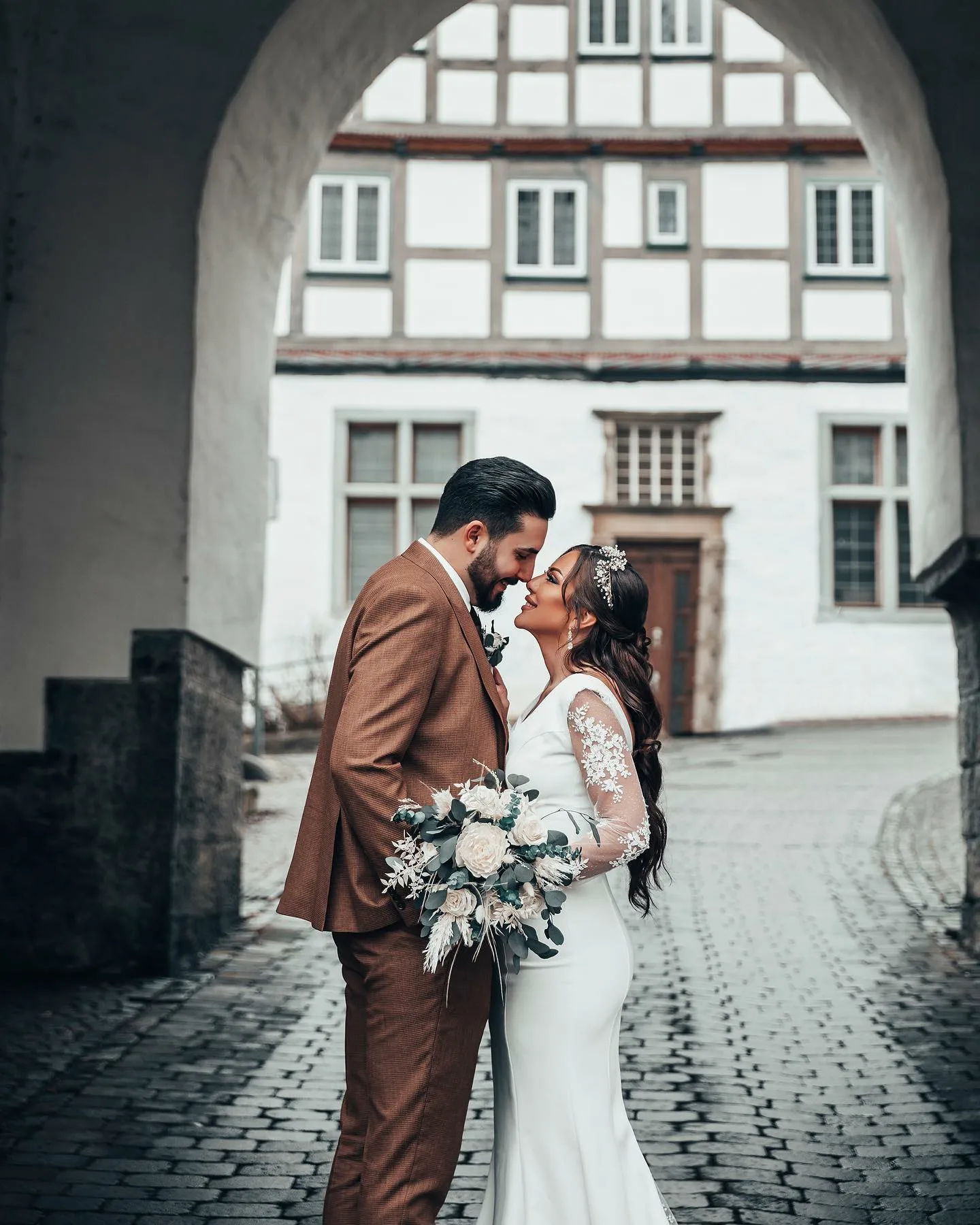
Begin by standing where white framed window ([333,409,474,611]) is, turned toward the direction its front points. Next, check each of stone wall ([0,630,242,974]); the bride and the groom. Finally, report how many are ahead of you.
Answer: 3

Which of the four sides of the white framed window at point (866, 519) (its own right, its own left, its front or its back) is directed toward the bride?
front

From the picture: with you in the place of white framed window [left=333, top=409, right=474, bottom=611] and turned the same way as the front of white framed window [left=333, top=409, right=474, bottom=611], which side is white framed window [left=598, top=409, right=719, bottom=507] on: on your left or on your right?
on your left

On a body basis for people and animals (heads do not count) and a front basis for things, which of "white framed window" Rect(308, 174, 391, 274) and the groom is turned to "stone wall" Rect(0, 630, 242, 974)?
the white framed window

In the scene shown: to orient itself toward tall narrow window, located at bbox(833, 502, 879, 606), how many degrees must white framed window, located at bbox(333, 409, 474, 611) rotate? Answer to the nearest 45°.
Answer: approximately 90° to its left

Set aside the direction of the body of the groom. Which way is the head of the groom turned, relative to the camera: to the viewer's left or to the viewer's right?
to the viewer's right

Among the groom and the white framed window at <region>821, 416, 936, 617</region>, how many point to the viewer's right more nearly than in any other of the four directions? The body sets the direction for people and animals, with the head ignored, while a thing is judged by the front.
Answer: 1

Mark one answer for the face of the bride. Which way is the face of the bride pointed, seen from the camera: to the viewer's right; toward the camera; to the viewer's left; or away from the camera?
to the viewer's left

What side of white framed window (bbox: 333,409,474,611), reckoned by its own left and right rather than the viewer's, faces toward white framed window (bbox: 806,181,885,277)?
left

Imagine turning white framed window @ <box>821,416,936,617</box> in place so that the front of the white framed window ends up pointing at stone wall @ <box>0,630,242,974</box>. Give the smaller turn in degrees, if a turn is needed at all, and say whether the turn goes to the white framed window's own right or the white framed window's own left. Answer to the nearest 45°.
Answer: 0° — it already faces it

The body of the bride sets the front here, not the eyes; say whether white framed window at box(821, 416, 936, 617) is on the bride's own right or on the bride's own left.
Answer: on the bride's own right

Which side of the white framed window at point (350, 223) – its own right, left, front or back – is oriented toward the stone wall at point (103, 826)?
front

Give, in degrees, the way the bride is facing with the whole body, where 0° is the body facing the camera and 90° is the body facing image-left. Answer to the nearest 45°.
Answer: approximately 90°

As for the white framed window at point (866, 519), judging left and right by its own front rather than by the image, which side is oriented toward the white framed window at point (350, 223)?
right
